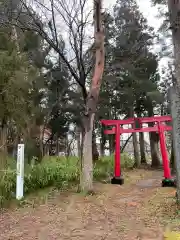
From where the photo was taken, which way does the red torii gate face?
toward the camera
